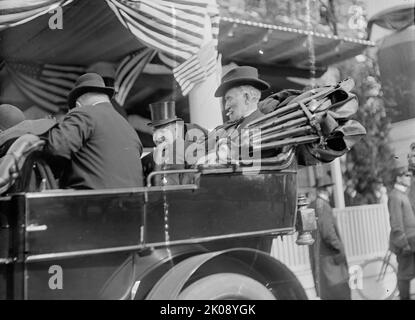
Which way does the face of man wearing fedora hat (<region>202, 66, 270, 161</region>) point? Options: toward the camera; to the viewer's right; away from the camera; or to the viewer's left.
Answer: to the viewer's left

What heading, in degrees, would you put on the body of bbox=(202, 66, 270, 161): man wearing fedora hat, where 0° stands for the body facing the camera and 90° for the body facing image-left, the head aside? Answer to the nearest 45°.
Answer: approximately 90°

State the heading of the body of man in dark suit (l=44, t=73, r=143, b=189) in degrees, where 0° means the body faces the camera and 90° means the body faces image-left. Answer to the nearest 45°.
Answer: approximately 135°

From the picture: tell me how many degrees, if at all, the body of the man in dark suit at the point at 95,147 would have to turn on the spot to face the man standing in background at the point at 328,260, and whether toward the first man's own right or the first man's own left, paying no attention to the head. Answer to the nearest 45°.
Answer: approximately 135° to the first man's own right

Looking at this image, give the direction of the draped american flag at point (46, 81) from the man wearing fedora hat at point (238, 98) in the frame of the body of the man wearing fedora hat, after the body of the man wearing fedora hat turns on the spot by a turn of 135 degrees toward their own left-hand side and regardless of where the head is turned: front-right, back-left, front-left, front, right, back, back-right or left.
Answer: back-right
